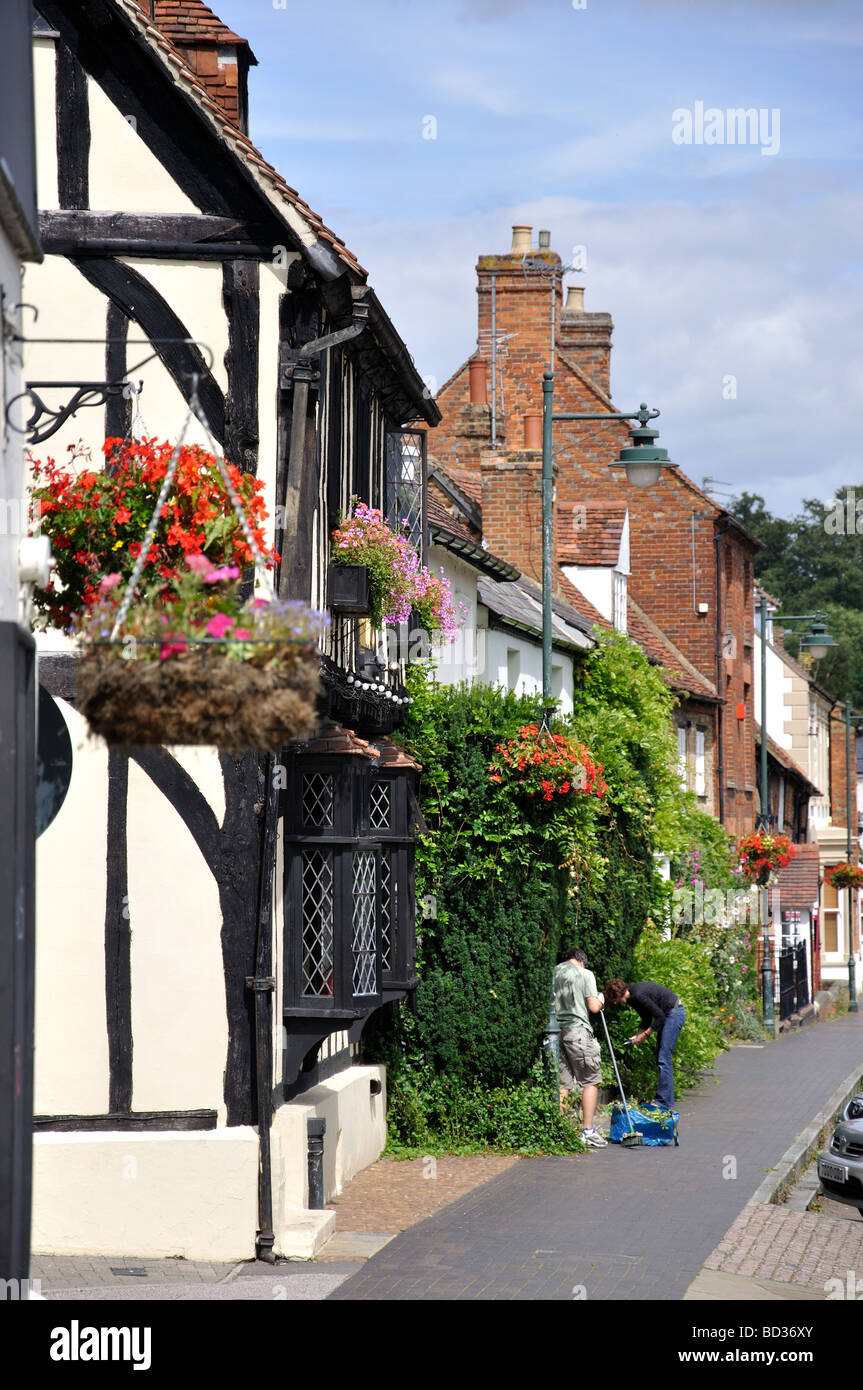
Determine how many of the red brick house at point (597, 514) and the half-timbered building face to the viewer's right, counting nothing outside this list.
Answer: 2

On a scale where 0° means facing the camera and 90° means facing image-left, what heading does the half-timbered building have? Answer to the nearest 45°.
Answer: approximately 270°

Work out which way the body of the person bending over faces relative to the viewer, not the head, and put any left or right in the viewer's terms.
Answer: facing to the left of the viewer

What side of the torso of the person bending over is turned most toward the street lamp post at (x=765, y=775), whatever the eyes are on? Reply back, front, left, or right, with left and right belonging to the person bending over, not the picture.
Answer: right

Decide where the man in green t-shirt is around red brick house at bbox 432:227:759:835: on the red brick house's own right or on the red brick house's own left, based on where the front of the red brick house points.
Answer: on the red brick house's own right

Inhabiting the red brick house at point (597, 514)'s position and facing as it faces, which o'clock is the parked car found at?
The parked car is roughly at 3 o'clock from the red brick house.

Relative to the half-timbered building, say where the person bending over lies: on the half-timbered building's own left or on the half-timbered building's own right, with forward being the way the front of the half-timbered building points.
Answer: on the half-timbered building's own left

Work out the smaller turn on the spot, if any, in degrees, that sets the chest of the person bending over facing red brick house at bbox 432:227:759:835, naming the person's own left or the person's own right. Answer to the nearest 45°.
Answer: approximately 90° to the person's own right

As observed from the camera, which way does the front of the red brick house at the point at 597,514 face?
facing to the right of the viewer

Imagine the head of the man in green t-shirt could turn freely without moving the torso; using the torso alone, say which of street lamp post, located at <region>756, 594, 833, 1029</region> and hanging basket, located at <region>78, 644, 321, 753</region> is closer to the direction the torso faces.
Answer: the street lamp post
